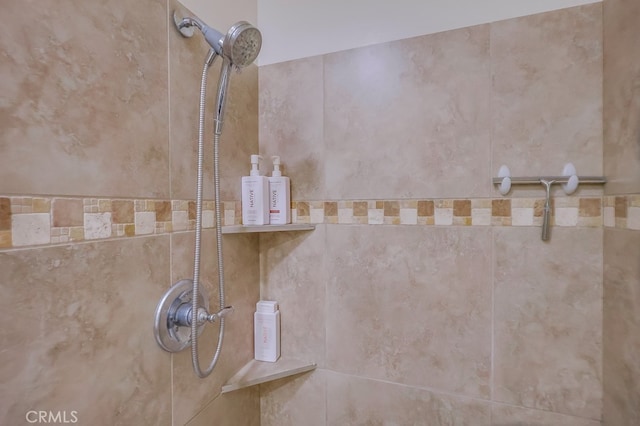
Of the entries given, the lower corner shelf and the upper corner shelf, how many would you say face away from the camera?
0

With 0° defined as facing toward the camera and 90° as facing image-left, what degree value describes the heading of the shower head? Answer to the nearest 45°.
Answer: approximately 315°

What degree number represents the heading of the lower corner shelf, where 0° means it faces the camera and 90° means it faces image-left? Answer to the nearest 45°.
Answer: approximately 315°

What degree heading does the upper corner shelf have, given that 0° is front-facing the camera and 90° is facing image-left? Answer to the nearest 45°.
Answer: approximately 0°

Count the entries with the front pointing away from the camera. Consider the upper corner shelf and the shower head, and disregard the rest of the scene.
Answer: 0
